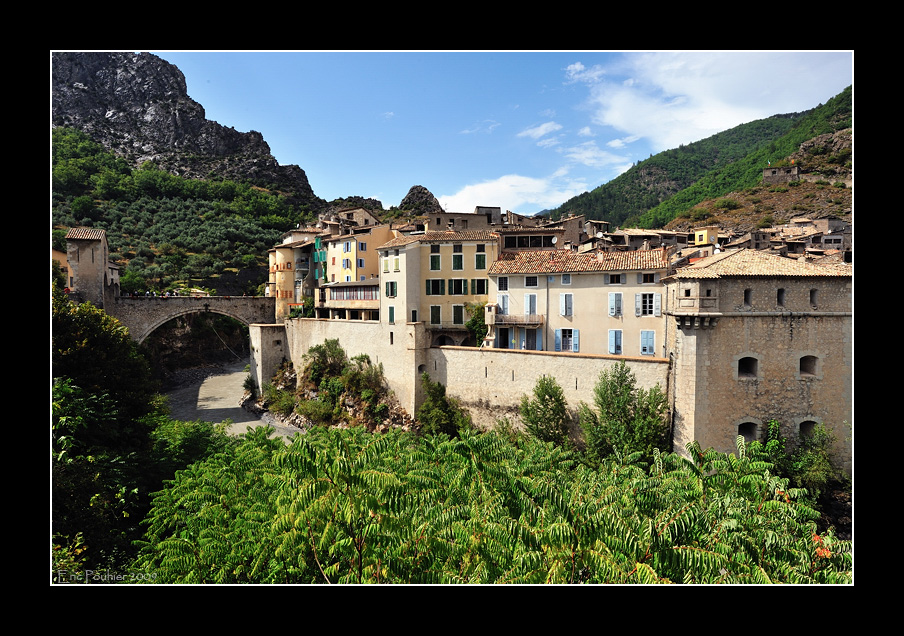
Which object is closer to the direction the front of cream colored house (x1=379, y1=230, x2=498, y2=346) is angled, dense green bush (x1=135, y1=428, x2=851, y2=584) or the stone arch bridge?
the dense green bush

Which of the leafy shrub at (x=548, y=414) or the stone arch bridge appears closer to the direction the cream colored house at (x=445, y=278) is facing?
the leafy shrub

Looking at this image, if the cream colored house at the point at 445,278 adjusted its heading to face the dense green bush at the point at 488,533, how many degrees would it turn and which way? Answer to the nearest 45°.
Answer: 0° — it already faces it

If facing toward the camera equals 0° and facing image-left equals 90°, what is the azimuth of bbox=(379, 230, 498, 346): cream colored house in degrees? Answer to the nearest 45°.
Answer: approximately 0°

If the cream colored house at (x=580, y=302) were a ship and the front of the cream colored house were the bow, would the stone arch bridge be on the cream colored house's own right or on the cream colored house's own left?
on the cream colored house's own right

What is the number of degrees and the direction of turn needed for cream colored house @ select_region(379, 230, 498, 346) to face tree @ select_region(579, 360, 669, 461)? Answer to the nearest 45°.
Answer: approximately 45° to its left

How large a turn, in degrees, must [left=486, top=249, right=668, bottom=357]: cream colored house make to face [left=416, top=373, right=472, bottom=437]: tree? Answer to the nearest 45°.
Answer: approximately 90° to its right

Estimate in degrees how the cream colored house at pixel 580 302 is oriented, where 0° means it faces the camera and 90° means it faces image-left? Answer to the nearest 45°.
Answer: approximately 0°

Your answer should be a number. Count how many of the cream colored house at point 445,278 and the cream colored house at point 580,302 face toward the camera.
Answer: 2
